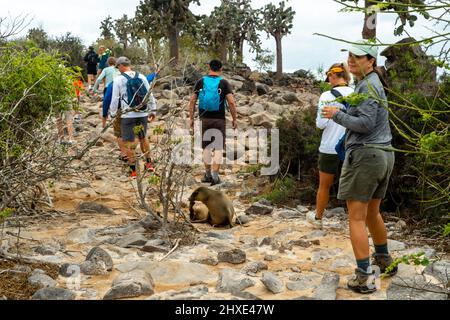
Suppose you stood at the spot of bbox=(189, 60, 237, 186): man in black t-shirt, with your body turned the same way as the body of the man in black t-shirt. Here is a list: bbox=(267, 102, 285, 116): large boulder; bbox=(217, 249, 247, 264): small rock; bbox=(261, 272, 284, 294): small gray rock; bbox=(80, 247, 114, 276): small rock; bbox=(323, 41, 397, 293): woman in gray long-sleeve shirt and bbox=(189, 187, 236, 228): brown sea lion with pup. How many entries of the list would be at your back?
5

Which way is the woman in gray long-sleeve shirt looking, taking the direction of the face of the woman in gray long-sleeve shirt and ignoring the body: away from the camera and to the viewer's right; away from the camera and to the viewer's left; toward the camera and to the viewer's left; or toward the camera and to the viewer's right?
toward the camera and to the viewer's left

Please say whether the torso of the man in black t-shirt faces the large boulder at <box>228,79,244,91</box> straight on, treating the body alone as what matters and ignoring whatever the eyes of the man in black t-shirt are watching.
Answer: yes

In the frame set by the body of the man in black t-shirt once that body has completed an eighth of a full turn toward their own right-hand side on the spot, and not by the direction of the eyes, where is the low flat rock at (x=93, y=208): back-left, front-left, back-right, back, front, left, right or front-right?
back

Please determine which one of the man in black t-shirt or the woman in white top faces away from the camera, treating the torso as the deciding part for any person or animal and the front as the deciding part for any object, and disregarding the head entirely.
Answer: the man in black t-shirt

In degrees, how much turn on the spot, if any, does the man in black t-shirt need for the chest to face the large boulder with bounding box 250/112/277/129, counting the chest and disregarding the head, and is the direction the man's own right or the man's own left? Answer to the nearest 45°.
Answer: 0° — they already face it

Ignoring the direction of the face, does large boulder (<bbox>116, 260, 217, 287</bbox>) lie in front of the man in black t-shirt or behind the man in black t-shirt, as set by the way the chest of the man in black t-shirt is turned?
behind

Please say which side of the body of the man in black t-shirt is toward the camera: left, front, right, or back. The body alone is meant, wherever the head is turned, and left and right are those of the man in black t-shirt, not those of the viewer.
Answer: back

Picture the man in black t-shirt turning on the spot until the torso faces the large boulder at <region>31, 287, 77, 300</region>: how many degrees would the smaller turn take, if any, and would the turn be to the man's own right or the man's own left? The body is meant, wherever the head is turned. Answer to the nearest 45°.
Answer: approximately 180°
